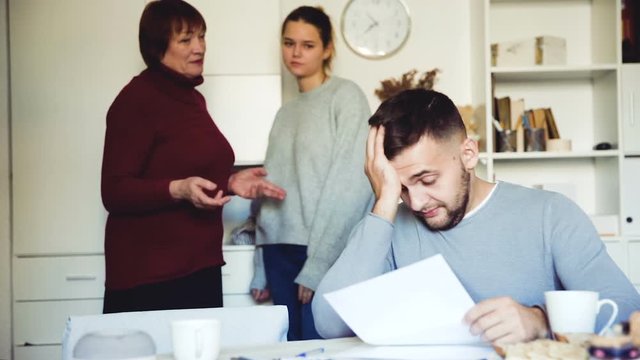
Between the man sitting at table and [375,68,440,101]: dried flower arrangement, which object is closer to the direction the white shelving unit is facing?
the man sitting at table

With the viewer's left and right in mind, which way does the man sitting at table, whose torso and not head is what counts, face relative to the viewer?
facing the viewer and to the left of the viewer

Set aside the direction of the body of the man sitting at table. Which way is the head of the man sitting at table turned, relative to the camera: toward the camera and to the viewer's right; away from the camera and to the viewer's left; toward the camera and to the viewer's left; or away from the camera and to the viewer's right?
toward the camera and to the viewer's left

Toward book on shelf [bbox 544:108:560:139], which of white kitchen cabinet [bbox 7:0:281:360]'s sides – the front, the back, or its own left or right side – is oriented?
left

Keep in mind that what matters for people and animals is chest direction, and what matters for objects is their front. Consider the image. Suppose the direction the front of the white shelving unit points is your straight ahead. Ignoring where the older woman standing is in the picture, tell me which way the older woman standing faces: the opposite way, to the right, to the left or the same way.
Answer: to the left

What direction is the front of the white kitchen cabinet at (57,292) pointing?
toward the camera

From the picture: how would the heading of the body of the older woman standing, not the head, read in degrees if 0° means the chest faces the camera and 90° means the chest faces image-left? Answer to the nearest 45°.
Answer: approximately 315°

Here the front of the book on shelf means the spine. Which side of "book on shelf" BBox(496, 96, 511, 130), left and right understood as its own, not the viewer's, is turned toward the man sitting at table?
front

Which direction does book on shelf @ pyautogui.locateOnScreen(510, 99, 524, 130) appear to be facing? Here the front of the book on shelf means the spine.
toward the camera

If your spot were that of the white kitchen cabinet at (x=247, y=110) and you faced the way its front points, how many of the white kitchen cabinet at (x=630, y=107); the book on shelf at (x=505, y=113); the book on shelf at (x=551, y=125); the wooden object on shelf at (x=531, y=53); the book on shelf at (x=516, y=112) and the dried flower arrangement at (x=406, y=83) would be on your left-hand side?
6
